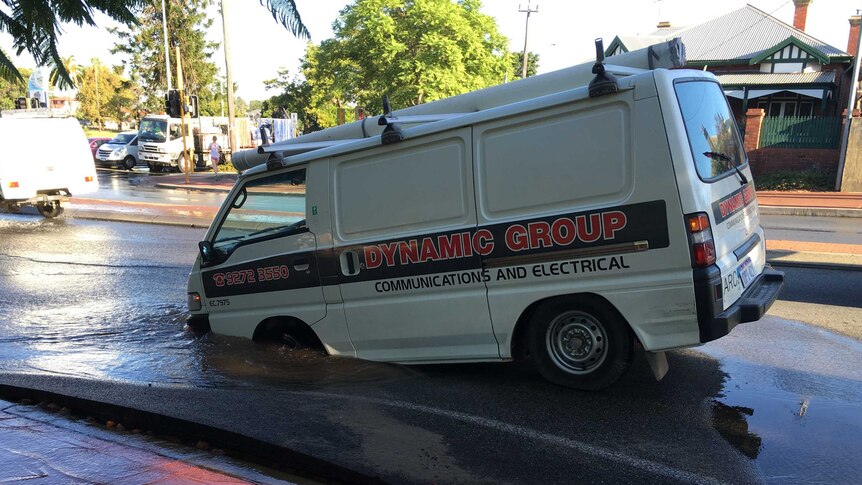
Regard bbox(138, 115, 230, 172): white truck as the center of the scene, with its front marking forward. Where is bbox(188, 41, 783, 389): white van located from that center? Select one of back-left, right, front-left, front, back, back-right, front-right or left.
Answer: front-left

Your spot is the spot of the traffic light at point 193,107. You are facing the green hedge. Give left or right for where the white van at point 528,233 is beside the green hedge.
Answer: right

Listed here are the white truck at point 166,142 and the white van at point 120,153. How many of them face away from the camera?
0

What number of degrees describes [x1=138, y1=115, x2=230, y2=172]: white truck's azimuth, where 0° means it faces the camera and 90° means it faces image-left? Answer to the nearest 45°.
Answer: approximately 45°

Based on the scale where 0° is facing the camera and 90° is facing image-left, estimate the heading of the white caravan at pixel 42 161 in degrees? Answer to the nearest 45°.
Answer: approximately 135°

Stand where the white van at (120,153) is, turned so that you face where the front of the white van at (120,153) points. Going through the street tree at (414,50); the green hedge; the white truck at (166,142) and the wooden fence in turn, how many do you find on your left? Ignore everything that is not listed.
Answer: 4

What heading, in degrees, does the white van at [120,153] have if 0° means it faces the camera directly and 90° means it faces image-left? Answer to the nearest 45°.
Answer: approximately 45°

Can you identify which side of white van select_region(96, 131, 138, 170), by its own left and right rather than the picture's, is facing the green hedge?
left
